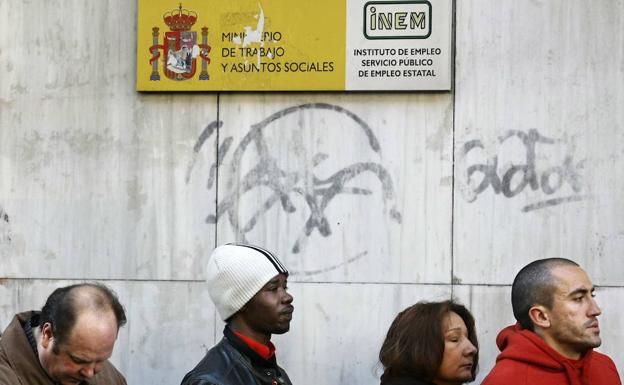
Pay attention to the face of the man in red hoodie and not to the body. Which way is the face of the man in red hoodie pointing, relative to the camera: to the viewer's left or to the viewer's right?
to the viewer's right

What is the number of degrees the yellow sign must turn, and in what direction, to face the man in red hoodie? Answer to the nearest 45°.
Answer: approximately 45° to its left

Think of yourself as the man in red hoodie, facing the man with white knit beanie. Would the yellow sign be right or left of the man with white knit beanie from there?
right

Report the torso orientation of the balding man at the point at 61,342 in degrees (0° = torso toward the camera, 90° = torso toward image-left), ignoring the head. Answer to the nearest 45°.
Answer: approximately 315°

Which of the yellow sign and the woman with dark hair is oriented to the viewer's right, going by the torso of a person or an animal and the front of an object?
the woman with dark hair

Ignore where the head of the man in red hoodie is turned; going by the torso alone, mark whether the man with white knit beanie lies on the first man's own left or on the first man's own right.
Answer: on the first man's own right

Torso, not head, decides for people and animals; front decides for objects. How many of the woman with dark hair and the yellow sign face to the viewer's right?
1

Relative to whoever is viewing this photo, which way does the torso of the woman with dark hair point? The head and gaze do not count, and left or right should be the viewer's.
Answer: facing to the right of the viewer
